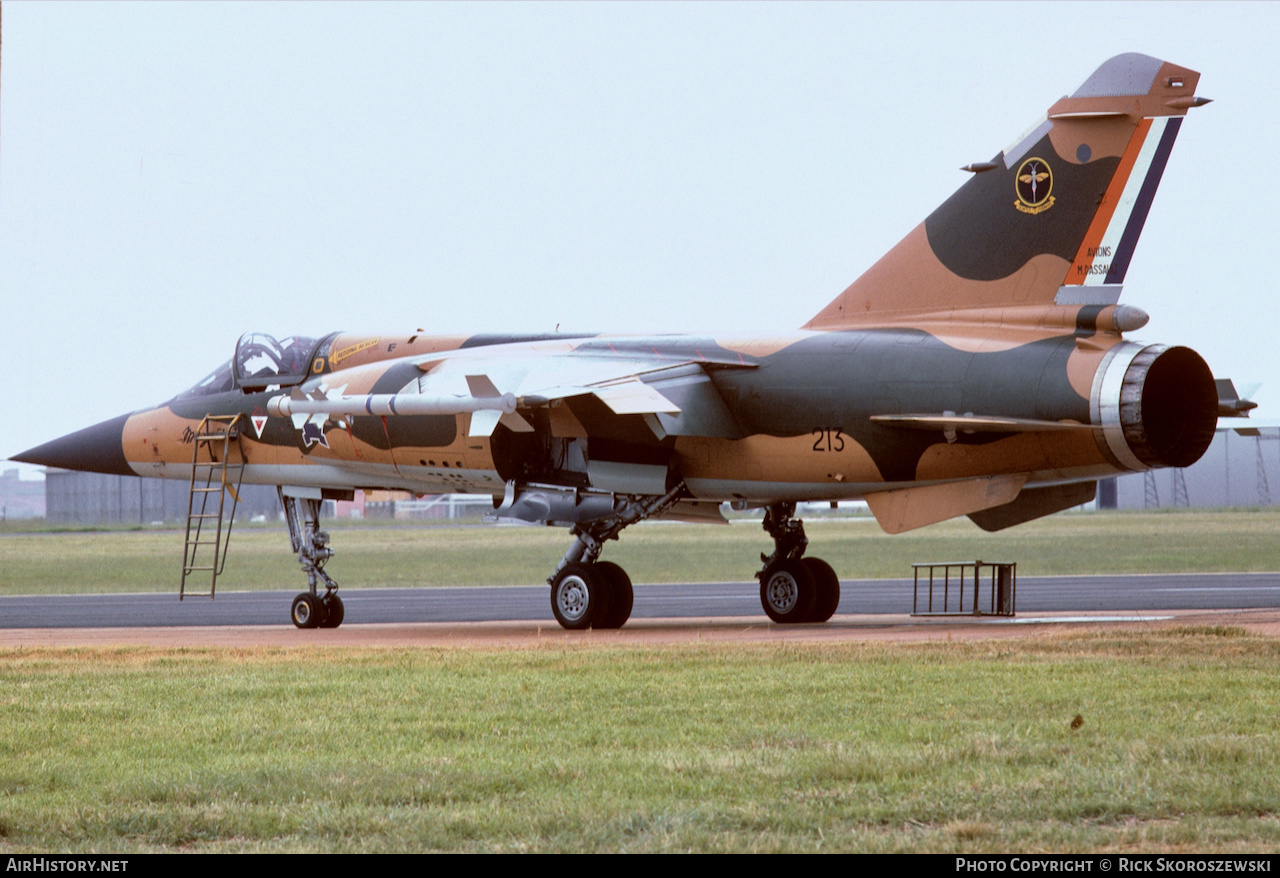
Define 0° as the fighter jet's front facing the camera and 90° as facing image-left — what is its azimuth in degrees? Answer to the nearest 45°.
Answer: approximately 135°
